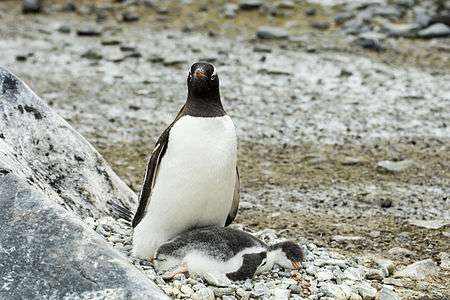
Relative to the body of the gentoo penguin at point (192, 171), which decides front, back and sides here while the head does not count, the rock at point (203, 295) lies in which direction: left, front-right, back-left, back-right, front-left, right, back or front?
front

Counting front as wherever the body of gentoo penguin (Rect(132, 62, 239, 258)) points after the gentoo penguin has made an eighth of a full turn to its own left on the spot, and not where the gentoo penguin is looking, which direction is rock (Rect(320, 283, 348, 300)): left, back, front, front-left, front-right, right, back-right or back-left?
front

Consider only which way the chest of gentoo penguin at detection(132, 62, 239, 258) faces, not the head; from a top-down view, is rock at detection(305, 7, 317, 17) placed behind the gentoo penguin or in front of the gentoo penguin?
behind

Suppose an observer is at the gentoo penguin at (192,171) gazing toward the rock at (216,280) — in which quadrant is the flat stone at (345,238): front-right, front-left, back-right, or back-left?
back-left

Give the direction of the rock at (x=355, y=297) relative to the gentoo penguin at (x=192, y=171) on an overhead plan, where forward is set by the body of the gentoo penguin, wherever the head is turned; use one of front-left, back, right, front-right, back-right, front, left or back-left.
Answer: front-left

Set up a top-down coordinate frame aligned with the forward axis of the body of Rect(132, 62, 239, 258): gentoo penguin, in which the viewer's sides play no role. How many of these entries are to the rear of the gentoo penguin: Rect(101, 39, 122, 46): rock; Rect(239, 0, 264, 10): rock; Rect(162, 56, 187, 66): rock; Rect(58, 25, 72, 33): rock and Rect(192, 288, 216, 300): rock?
4

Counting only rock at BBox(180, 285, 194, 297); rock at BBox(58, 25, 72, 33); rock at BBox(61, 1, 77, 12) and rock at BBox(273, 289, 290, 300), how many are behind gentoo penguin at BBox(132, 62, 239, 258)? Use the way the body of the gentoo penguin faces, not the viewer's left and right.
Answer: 2

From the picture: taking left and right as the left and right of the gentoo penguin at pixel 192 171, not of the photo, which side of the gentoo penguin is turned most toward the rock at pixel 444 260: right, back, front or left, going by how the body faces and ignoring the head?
left

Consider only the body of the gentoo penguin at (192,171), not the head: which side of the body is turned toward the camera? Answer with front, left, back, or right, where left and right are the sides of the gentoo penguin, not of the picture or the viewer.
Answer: front

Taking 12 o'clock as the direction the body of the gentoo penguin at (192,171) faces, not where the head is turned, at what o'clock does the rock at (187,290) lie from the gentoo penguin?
The rock is roughly at 12 o'clock from the gentoo penguin.

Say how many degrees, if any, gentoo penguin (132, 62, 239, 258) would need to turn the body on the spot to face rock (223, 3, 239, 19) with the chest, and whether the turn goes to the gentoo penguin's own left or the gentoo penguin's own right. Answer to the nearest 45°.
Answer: approximately 180°

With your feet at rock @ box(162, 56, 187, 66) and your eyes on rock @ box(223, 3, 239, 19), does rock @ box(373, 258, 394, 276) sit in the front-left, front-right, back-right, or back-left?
back-right

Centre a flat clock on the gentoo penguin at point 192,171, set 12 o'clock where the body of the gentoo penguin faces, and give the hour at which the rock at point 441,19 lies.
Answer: The rock is roughly at 7 o'clock from the gentoo penguin.

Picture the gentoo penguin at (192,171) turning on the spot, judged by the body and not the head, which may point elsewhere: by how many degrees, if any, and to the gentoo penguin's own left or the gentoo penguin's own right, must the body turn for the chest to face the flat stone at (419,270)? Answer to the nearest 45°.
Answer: approximately 90° to the gentoo penguin's own left

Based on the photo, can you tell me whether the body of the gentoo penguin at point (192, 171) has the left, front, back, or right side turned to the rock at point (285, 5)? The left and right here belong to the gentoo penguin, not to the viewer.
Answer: back

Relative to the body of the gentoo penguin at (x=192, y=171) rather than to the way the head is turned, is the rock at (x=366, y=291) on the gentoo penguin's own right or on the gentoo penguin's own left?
on the gentoo penguin's own left
